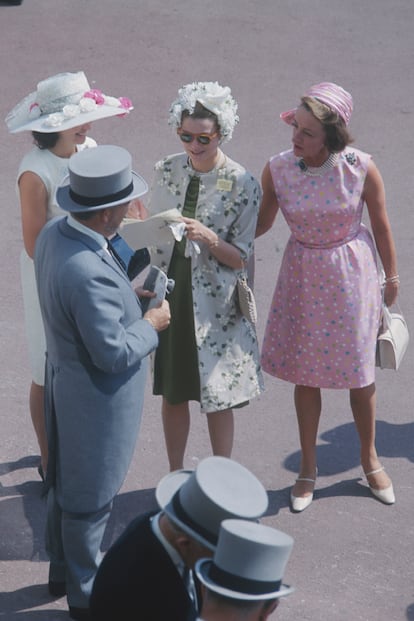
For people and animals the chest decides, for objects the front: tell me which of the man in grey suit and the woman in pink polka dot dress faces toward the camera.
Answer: the woman in pink polka dot dress

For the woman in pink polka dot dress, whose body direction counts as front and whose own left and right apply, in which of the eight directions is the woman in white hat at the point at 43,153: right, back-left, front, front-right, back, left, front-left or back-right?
right

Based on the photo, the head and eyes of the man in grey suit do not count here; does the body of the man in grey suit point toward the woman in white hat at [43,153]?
no

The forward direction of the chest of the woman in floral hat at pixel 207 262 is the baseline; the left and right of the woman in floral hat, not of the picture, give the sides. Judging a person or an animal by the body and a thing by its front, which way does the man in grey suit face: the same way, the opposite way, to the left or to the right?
the opposite way

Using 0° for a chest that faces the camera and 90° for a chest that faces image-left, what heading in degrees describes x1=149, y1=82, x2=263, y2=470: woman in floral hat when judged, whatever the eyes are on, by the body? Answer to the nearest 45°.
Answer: approximately 45°

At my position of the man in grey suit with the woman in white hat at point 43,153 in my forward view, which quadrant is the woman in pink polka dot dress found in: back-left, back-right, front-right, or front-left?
front-right

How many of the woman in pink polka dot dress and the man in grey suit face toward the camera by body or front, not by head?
1

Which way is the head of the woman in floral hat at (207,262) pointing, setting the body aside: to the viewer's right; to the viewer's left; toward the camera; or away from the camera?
toward the camera

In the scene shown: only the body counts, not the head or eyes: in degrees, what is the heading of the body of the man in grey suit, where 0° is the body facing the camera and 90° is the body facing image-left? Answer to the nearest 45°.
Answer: approximately 225°

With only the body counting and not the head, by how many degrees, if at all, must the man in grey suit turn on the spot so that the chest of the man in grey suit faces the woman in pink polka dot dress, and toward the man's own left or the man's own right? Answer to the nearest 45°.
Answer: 0° — they already face them

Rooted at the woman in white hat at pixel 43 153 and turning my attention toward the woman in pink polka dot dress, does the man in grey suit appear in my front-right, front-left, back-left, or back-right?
front-right

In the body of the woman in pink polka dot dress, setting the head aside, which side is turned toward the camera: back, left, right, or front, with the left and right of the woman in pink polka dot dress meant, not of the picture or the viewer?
front

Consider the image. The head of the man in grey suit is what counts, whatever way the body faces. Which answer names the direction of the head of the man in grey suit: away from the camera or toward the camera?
away from the camera

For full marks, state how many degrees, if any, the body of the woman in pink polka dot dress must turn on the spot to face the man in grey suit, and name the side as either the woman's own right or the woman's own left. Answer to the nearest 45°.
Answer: approximately 45° to the woman's own right

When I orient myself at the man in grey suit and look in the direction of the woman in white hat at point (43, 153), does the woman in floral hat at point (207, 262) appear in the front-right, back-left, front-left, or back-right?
front-right

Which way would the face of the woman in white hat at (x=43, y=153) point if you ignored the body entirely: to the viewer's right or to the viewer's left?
to the viewer's right

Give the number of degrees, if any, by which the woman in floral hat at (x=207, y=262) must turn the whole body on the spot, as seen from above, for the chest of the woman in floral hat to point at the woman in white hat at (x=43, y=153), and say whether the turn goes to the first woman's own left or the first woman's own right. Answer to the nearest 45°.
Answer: approximately 45° to the first woman's own right
